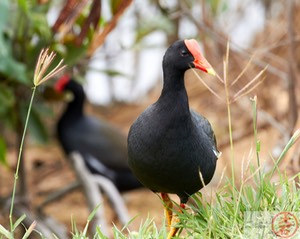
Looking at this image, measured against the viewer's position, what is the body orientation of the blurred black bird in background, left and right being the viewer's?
facing to the left of the viewer

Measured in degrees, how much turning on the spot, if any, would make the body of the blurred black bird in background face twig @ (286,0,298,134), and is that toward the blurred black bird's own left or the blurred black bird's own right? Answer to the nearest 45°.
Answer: approximately 135° to the blurred black bird's own left
